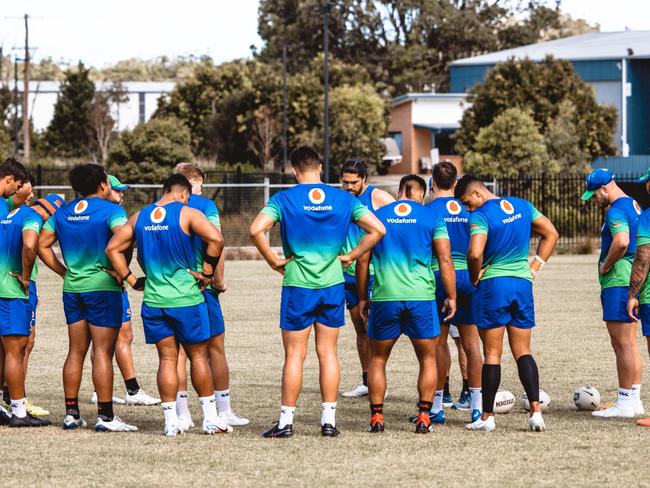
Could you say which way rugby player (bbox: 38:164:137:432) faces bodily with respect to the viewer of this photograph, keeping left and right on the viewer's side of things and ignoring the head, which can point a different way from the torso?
facing away from the viewer and to the right of the viewer

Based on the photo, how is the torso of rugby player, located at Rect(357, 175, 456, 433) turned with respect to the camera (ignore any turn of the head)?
away from the camera

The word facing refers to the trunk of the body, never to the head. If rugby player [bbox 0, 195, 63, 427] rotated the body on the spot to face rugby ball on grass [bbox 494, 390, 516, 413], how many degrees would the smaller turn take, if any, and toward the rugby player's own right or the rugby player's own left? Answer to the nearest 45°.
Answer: approximately 45° to the rugby player's own right

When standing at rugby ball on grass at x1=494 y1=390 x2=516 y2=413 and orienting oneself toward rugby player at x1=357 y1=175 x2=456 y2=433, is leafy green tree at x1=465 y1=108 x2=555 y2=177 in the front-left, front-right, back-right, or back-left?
back-right

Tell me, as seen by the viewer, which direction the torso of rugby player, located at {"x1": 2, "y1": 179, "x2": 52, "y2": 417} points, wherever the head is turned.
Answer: to the viewer's right

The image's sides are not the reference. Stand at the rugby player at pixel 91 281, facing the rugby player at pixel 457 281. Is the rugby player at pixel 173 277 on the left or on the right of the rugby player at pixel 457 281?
right

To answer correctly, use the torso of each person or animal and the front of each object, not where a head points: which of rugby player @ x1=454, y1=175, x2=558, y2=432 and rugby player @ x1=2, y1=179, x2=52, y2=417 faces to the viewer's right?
rugby player @ x1=2, y1=179, x2=52, y2=417

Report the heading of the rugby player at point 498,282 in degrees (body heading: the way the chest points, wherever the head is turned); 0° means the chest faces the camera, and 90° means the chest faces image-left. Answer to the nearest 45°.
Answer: approximately 135°

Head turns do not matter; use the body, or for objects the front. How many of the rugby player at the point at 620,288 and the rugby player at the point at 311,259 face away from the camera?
1

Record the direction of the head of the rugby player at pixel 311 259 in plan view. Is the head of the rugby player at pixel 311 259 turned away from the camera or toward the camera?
away from the camera

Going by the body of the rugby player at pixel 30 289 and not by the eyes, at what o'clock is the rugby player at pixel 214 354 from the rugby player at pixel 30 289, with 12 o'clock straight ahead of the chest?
the rugby player at pixel 214 354 is roughly at 1 o'clock from the rugby player at pixel 30 289.

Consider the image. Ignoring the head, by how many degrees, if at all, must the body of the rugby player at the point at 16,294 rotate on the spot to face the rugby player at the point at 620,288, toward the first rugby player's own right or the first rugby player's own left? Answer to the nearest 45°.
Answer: approximately 45° to the first rugby player's own right

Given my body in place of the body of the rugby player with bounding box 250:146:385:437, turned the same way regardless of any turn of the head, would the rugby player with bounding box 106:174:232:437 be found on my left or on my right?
on my left

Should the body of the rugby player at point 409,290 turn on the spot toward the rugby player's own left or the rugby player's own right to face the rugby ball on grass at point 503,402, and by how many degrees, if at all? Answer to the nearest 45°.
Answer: approximately 45° to the rugby player's own right
